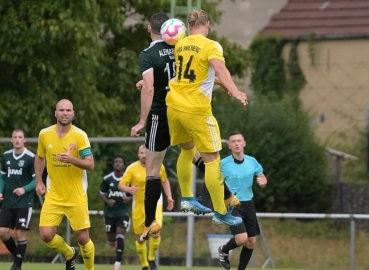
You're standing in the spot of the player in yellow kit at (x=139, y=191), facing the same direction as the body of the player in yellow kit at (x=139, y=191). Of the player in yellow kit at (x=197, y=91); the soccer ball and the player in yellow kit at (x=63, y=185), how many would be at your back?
0

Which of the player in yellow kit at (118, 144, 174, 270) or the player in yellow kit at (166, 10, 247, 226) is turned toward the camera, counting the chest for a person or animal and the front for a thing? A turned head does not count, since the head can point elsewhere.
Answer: the player in yellow kit at (118, 144, 174, 270)

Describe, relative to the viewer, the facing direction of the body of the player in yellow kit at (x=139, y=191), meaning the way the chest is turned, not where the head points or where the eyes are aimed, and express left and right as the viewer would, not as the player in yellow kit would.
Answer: facing the viewer

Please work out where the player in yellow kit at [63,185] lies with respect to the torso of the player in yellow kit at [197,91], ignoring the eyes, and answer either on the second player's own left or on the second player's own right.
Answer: on the second player's own left

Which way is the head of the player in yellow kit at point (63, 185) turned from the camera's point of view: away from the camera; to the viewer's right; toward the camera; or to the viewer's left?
toward the camera

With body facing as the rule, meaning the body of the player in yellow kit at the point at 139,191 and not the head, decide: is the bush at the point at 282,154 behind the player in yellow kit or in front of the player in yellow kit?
behind

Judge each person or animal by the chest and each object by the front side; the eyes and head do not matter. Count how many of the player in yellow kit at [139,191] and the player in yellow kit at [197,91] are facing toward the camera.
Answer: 1

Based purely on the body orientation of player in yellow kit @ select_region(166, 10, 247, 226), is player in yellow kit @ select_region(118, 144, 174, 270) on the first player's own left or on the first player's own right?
on the first player's own left

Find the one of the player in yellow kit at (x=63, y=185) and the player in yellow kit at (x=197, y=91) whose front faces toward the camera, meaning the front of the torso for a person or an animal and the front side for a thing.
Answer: the player in yellow kit at (x=63, y=185)

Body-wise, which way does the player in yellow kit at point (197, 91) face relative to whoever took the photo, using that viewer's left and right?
facing away from the viewer and to the right of the viewer

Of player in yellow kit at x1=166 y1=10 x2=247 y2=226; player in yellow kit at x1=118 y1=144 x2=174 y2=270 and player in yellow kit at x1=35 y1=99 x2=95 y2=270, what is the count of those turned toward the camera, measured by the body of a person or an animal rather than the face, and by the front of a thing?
2

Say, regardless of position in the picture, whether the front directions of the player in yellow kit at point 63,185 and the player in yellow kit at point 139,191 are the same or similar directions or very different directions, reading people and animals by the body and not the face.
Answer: same or similar directions

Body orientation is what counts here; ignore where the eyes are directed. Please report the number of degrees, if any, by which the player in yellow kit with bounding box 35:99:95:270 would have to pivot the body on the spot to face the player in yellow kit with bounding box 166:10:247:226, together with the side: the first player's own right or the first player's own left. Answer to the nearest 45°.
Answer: approximately 45° to the first player's own left

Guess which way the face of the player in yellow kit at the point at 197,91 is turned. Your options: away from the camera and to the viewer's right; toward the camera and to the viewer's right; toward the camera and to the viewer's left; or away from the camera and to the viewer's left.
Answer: away from the camera and to the viewer's left

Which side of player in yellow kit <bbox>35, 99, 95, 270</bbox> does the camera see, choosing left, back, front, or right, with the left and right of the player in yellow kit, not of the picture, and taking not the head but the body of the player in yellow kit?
front
